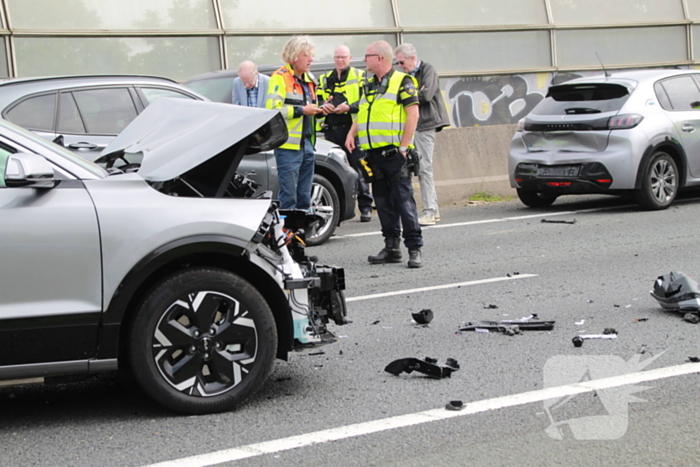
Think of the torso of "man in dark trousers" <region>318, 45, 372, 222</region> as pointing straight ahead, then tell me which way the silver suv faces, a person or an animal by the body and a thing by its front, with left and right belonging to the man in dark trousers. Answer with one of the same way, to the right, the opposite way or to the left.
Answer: to the left

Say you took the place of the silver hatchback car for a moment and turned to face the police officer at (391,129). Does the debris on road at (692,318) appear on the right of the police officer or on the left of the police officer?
left

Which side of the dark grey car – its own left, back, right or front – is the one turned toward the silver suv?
right

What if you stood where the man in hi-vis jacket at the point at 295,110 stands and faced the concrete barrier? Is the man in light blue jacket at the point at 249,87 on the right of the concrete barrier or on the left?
left

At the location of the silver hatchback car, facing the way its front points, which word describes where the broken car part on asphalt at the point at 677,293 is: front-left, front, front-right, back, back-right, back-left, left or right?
back-right

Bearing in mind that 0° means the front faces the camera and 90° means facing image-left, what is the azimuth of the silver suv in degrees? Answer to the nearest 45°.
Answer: approximately 270°
